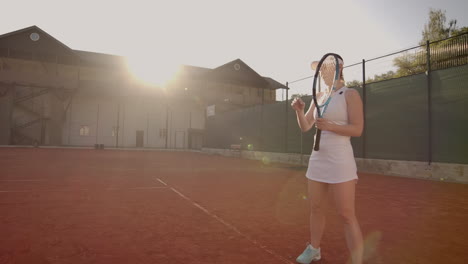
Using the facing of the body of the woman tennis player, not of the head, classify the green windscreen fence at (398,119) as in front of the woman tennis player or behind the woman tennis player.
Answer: behind

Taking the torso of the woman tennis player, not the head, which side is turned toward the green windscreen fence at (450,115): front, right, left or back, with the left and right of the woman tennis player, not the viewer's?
back

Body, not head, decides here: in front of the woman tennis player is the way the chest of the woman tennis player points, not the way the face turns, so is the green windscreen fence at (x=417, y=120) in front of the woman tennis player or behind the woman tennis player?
behind

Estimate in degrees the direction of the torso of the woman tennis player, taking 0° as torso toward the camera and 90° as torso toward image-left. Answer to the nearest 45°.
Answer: approximately 45°

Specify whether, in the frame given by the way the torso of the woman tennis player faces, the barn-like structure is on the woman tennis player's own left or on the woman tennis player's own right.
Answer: on the woman tennis player's own right
